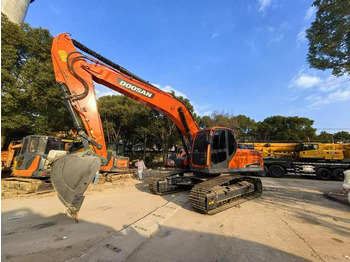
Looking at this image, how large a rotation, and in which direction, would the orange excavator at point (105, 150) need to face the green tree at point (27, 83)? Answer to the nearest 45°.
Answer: approximately 90° to its right

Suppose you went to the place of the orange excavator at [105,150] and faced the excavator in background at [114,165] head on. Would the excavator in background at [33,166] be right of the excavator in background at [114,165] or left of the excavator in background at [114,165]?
left

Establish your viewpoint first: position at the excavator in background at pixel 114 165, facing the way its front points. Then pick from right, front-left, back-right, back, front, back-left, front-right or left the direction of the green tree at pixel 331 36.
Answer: back-left

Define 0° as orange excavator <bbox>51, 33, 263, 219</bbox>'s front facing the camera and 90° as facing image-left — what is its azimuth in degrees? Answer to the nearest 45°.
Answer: approximately 45°

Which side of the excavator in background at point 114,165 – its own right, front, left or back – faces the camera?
left

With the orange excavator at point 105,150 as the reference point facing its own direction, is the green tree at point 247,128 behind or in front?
behind

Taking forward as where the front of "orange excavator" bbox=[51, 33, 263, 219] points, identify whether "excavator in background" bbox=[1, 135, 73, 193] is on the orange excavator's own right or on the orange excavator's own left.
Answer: on the orange excavator's own right
